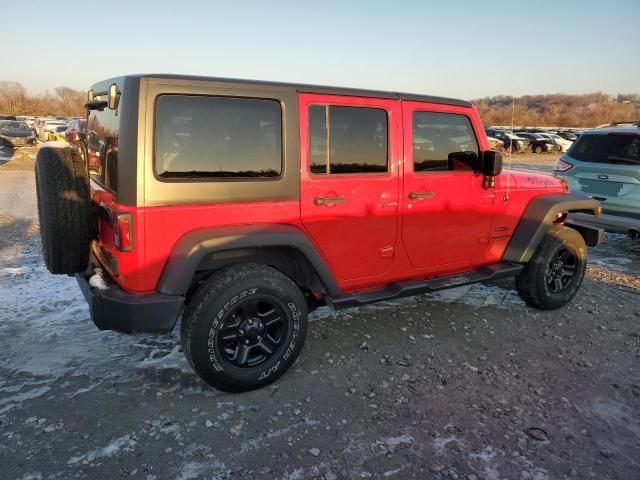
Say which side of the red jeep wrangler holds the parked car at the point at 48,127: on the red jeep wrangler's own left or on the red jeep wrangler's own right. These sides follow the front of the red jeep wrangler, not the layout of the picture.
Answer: on the red jeep wrangler's own left

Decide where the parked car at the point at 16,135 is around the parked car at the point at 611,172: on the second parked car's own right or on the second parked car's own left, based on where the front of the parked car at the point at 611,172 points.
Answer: on the second parked car's own left

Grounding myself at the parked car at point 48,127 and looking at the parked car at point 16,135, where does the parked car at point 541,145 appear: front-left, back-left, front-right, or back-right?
back-left

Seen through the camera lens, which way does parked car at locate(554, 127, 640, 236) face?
facing away from the viewer and to the right of the viewer

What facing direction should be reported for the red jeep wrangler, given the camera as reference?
facing away from the viewer and to the right of the viewer

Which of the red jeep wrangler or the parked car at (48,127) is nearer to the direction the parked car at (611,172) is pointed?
the parked car

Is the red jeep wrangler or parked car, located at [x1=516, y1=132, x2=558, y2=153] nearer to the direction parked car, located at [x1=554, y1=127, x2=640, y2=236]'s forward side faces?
the parked car

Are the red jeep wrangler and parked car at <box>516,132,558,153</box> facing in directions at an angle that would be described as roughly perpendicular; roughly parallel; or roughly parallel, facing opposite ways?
roughly perpendicular
